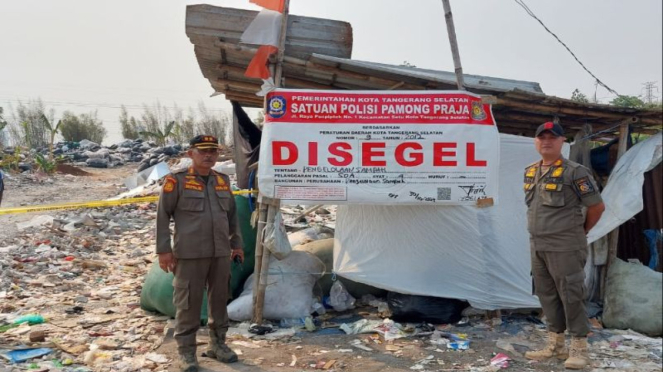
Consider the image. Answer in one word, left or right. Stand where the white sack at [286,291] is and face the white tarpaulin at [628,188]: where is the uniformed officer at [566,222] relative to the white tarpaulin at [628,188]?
right

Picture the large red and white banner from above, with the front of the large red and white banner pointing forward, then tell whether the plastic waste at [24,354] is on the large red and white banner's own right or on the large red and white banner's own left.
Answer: on the large red and white banner's own right

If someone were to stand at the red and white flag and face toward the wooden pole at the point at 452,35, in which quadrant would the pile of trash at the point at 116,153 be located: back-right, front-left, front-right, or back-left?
back-left

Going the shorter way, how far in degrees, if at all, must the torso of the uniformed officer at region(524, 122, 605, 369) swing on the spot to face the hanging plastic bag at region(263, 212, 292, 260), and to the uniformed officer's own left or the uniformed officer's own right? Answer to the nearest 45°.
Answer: approximately 45° to the uniformed officer's own right

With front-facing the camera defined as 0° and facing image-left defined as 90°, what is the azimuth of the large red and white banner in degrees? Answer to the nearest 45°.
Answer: approximately 0°
